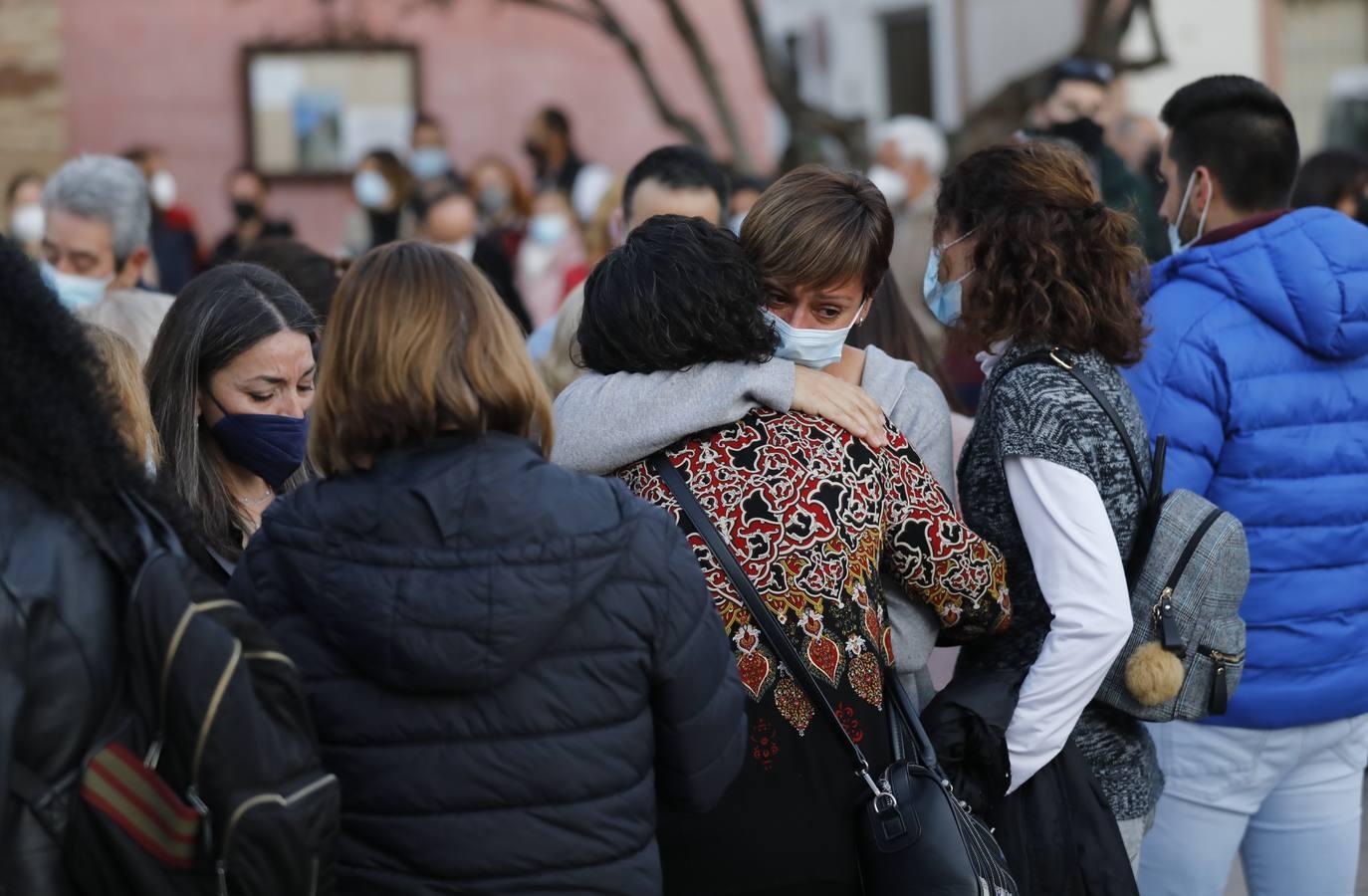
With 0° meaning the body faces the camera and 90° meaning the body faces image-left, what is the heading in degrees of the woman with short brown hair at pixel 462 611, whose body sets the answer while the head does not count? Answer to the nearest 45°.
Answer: approximately 180°

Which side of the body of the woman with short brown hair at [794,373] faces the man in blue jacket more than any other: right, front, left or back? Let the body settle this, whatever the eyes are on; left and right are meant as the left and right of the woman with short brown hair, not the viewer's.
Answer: left

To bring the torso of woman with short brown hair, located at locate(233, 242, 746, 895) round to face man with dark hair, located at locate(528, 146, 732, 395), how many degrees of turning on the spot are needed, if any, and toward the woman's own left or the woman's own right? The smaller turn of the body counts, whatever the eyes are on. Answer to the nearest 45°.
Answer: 0° — they already face them

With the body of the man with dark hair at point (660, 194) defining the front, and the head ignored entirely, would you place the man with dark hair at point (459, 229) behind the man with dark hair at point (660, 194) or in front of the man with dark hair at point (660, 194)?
behind

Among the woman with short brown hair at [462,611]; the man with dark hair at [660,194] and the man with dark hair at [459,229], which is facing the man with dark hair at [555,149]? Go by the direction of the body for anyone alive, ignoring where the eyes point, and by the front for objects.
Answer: the woman with short brown hair

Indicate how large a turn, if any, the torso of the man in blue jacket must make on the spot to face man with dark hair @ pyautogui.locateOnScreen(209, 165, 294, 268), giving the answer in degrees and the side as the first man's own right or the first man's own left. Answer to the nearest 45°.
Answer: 0° — they already face them

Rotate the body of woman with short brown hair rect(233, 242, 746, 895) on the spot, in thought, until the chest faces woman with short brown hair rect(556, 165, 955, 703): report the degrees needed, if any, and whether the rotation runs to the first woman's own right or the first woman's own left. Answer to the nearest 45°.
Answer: approximately 45° to the first woman's own right

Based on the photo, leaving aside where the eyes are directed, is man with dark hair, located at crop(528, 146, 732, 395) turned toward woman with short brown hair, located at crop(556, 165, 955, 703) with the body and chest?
yes

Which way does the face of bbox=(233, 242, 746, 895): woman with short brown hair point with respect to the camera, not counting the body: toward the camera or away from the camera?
away from the camera
